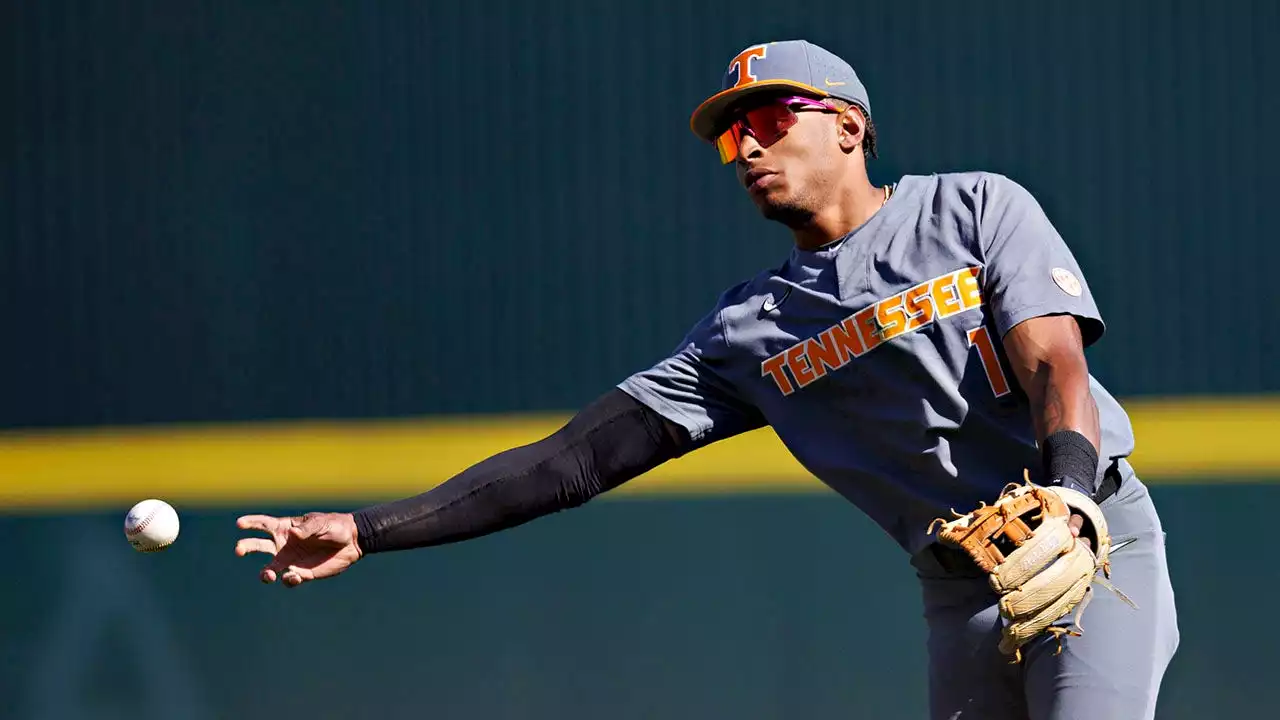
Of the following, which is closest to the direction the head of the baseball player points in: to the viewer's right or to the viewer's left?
to the viewer's left

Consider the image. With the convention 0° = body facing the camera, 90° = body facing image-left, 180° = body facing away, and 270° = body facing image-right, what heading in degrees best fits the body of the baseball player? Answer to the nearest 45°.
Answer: approximately 45°

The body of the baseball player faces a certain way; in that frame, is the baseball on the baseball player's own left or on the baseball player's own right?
on the baseball player's own right
